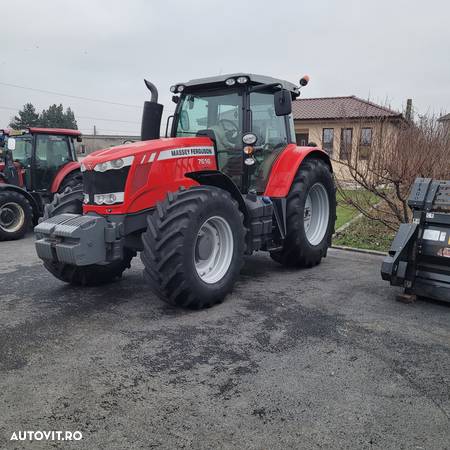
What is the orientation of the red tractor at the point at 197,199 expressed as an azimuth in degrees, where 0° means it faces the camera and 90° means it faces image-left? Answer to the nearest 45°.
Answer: approximately 45°

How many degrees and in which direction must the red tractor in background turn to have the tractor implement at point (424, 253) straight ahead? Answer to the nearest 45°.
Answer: approximately 90° to its left

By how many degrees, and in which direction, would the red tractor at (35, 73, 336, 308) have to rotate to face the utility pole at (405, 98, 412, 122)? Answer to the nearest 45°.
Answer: approximately 180°

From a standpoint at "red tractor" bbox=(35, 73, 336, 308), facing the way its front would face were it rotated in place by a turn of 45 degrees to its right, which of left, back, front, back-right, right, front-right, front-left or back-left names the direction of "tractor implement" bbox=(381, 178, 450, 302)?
back

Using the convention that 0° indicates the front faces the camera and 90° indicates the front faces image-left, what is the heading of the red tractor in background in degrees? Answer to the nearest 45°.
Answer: approximately 45°

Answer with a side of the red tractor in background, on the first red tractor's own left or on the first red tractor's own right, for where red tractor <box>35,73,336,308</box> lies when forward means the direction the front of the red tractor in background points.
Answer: on the first red tractor's own left

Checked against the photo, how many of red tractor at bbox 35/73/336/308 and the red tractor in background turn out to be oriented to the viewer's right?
0
